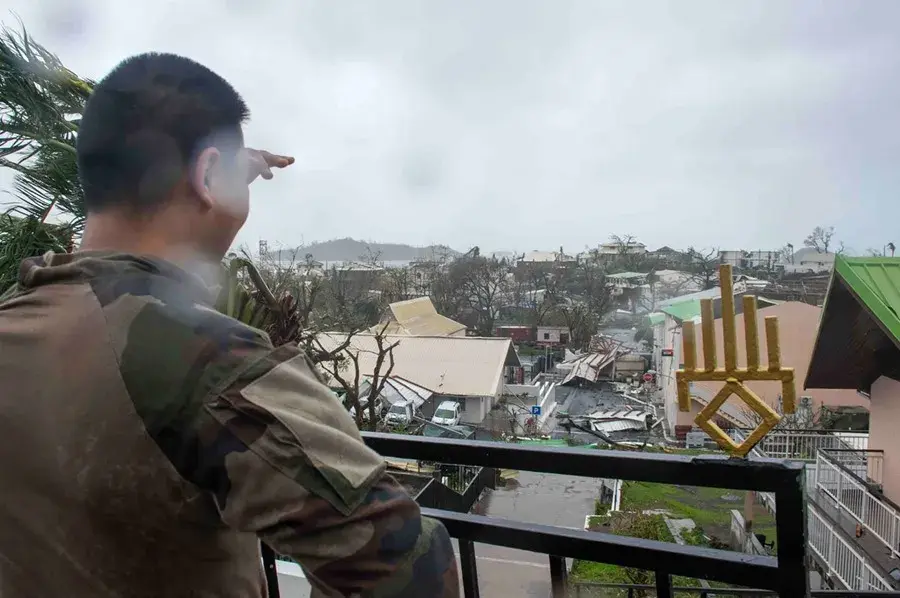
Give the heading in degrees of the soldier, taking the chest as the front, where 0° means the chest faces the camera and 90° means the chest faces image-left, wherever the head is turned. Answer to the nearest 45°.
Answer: approximately 225°

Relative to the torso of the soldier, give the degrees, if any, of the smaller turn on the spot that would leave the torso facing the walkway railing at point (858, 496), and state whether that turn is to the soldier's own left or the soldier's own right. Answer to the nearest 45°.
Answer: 0° — they already face it

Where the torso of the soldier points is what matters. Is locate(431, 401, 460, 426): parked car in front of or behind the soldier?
in front

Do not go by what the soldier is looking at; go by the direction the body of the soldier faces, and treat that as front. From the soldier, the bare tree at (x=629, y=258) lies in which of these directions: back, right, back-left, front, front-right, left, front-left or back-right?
front

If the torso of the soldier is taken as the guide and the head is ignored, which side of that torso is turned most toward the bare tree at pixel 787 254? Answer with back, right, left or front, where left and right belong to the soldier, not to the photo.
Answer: front

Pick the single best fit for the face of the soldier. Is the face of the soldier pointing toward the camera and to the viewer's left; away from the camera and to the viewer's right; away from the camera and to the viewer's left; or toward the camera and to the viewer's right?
away from the camera and to the viewer's right

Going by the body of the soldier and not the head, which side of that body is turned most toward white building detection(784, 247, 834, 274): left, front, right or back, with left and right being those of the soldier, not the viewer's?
front

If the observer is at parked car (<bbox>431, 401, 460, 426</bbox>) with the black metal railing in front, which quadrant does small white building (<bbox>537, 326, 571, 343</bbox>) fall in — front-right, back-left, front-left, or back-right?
back-left
